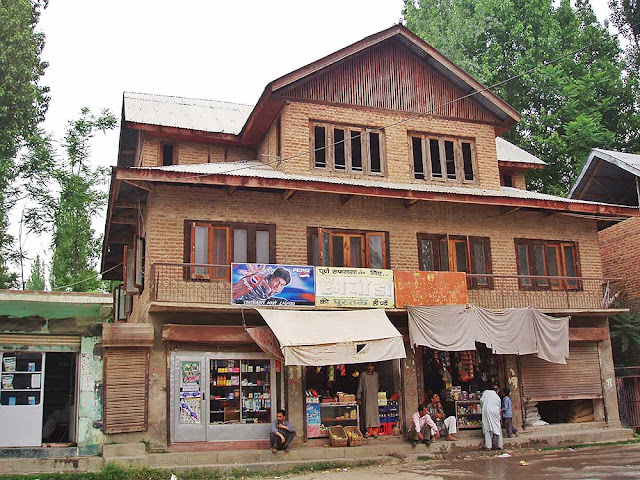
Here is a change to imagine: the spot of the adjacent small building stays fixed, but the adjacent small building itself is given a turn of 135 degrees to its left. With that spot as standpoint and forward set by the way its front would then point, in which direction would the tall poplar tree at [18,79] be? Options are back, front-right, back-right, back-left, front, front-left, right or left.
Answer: front-left

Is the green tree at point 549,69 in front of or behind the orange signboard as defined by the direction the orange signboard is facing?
behind

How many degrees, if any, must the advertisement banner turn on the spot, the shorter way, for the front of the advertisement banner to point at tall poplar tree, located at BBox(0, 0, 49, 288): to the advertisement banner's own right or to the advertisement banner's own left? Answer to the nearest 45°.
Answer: approximately 135° to the advertisement banner's own right

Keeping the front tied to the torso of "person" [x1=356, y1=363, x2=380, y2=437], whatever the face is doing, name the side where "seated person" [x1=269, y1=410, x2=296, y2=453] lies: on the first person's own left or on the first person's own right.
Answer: on the first person's own right

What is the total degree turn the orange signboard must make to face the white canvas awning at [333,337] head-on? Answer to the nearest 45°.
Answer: approximately 45° to its right

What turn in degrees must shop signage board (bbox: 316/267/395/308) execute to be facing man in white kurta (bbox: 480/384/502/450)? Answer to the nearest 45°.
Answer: approximately 135° to its left

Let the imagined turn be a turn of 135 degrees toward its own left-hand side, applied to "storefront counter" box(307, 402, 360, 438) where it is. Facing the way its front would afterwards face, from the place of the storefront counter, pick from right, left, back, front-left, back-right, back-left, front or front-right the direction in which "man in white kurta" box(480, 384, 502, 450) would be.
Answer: front-right

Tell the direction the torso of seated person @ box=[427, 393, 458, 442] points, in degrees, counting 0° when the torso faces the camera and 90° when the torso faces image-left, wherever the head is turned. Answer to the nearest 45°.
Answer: approximately 315°

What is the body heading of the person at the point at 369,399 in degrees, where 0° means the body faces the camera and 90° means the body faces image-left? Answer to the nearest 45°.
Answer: approximately 0°

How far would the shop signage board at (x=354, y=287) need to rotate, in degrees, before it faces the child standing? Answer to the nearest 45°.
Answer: approximately 135° to its left
